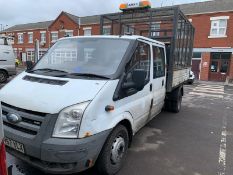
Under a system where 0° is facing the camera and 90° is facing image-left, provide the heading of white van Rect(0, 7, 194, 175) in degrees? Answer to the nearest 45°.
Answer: approximately 45°

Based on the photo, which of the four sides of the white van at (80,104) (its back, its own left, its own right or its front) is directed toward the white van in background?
right

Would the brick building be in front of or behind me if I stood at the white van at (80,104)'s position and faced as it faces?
behind
